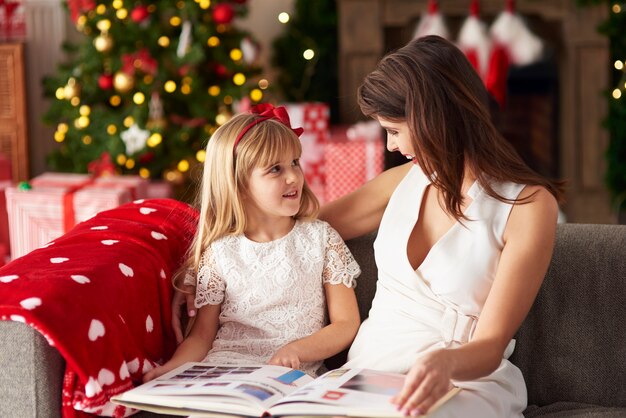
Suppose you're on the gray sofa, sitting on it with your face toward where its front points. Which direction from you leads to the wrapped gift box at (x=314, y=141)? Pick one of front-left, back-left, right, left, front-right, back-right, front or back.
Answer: back

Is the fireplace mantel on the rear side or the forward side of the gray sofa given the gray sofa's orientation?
on the rear side

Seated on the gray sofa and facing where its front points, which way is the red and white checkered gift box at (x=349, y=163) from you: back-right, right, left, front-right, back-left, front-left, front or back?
back

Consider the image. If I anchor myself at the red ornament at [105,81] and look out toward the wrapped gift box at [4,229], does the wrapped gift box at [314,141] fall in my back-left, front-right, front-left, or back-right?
back-left

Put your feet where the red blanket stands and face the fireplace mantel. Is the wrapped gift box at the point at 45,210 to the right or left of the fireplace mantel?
left

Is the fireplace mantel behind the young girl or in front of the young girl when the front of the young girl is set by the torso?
behind

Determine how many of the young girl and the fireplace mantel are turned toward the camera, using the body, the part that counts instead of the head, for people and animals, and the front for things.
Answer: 2

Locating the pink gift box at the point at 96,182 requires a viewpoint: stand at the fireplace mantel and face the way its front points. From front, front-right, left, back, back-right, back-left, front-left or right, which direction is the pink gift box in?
front-right

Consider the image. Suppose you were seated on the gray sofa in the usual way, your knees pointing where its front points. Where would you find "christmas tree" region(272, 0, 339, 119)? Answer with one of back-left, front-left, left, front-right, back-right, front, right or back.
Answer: back

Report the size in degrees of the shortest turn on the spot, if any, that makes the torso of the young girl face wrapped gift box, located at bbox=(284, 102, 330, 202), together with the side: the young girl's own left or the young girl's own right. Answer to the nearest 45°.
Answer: approximately 180°

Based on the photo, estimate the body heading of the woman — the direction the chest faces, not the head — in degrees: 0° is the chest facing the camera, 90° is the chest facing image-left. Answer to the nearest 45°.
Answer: approximately 45°
